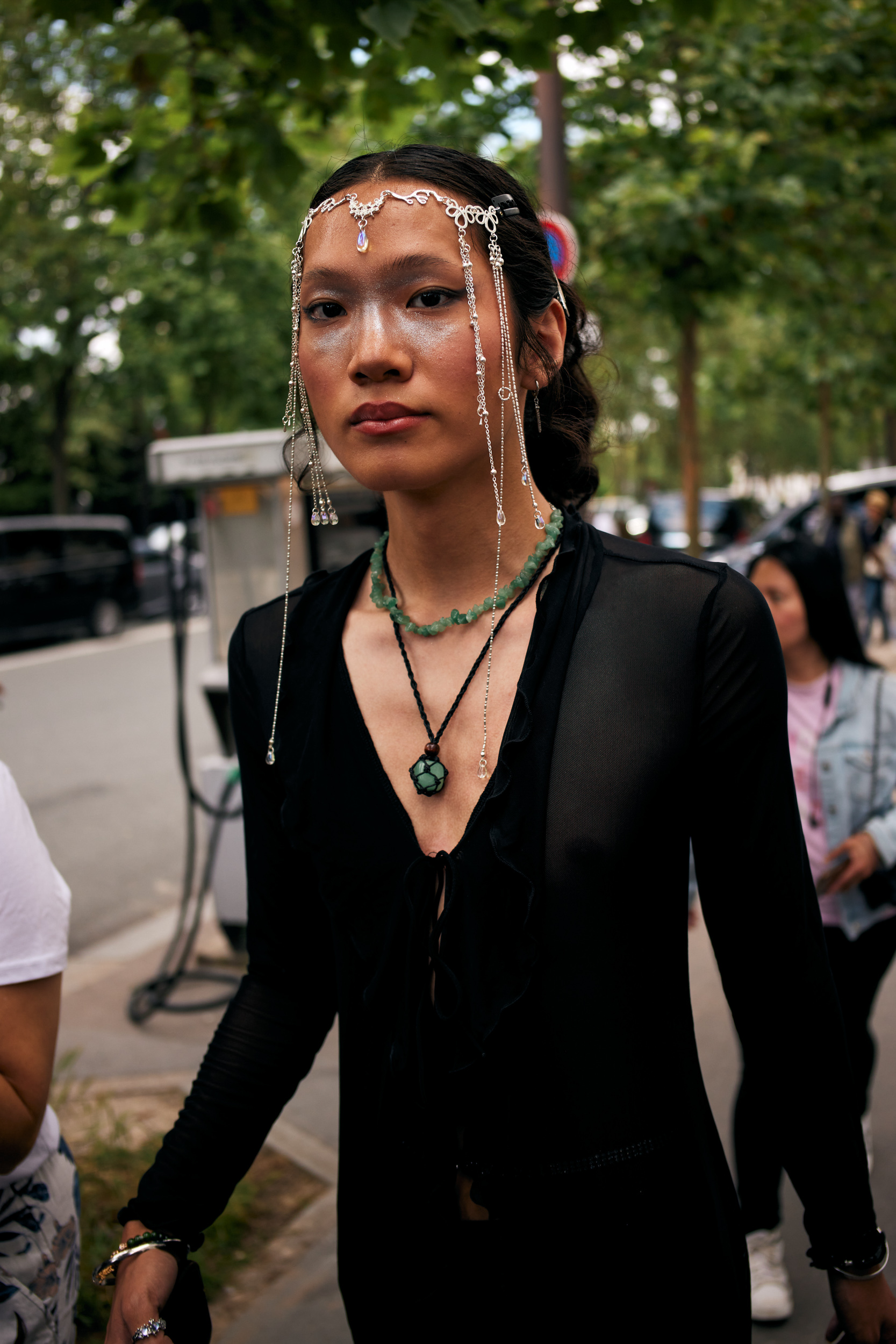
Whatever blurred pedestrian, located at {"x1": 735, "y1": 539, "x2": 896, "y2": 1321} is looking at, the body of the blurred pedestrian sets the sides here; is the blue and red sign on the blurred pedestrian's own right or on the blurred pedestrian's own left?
on the blurred pedestrian's own right

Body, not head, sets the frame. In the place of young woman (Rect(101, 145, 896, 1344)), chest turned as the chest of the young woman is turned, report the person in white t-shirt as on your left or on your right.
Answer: on your right

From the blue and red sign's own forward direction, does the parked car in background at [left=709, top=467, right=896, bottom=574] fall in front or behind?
behind

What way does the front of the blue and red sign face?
toward the camera

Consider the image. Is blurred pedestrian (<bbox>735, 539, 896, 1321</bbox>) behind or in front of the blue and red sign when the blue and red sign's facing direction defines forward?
in front

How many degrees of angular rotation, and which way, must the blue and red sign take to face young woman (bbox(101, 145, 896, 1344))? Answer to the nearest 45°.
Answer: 0° — it already faces them

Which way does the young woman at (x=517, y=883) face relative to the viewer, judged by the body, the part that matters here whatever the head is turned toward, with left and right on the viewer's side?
facing the viewer and to the left of the viewer
